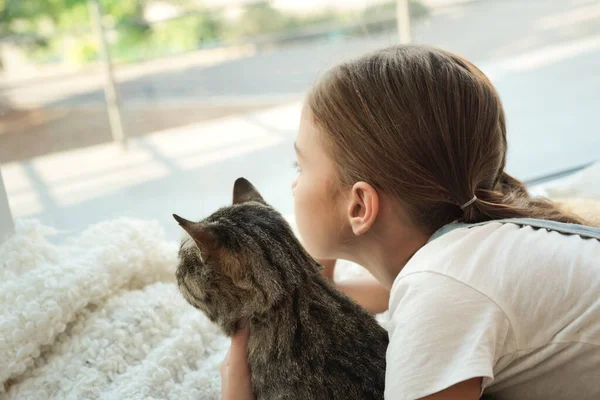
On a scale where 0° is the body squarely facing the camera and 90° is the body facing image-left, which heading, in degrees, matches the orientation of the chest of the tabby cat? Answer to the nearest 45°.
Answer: approximately 135°
